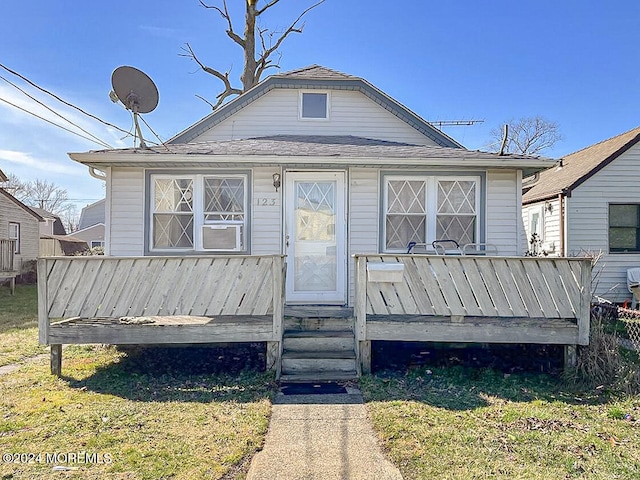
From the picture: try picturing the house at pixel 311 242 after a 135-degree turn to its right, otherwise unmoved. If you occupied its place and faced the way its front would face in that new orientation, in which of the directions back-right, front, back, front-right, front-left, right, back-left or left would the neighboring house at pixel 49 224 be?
front

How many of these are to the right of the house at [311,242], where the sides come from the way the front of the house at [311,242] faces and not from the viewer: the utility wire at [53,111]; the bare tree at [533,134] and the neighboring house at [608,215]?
1

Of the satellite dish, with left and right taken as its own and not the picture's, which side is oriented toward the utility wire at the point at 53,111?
front
